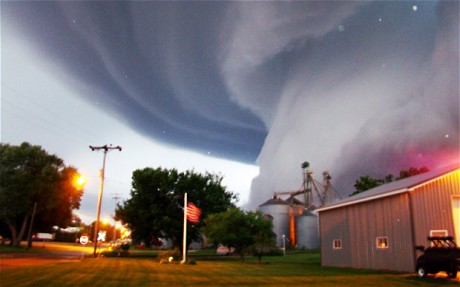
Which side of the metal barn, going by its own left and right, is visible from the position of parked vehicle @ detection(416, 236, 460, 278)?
front
